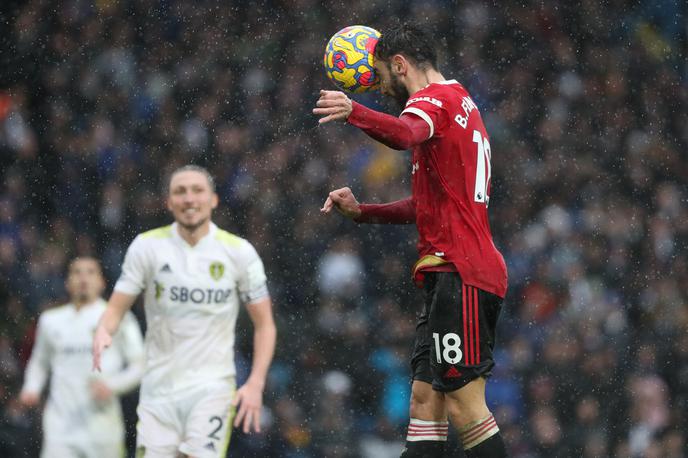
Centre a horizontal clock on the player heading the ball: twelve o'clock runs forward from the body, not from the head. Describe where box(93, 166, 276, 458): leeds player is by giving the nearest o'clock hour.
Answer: The leeds player is roughly at 1 o'clock from the player heading the ball.

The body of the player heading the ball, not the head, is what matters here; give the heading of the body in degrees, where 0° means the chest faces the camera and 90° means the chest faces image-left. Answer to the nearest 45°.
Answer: approximately 90°

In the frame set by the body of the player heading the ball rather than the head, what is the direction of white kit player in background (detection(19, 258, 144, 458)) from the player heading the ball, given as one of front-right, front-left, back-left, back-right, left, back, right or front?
front-right

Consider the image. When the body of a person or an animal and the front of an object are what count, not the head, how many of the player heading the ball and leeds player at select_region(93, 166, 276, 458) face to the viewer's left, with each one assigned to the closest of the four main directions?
1

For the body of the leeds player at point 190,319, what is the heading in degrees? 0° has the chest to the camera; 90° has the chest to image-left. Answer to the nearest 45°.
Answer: approximately 0°

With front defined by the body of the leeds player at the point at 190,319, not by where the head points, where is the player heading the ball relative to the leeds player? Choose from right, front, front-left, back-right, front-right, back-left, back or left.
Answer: front-left

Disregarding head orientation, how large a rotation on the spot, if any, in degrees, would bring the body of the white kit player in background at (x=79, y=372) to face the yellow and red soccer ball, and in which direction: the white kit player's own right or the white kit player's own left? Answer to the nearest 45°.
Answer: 0° — they already face it

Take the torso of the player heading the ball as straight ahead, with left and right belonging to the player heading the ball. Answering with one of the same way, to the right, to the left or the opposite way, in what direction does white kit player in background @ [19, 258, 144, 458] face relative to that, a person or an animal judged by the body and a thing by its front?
to the left
